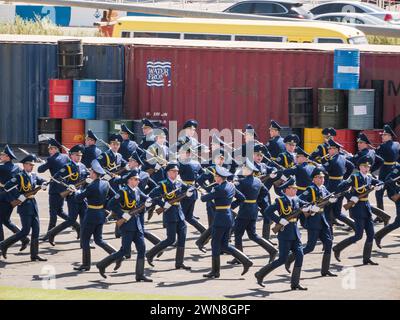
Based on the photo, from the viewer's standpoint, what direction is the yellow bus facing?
to the viewer's right

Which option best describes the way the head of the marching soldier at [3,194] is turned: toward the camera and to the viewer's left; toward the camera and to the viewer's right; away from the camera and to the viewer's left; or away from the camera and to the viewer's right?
toward the camera and to the viewer's left

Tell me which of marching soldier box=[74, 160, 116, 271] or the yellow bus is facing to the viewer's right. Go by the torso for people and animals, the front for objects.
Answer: the yellow bus

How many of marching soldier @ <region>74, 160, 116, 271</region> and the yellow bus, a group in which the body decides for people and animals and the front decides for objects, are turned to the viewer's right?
1

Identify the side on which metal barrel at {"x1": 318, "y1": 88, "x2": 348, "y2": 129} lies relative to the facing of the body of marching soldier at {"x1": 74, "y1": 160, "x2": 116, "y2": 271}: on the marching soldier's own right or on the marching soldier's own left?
on the marching soldier's own right

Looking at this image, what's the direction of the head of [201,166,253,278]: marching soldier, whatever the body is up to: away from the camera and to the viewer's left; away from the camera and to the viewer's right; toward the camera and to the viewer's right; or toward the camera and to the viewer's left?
toward the camera and to the viewer's left

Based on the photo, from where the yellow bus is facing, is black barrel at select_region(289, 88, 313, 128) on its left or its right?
on its right
